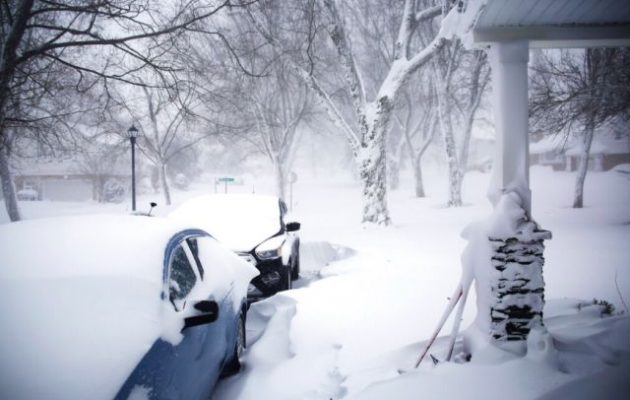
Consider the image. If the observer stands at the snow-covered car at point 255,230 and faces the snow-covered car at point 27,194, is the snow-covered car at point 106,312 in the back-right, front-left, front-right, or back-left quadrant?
back-left

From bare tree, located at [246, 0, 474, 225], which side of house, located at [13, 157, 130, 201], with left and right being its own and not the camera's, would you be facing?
front

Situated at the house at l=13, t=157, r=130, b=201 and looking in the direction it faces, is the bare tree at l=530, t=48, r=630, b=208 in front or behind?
in front

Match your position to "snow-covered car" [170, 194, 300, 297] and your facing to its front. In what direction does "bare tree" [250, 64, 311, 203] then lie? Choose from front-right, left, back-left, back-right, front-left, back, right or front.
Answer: back-right

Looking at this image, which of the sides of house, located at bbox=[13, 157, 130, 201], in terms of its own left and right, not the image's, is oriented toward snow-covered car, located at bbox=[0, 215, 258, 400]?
front

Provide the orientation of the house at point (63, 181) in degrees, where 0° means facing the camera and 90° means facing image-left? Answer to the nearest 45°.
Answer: approximately 0°

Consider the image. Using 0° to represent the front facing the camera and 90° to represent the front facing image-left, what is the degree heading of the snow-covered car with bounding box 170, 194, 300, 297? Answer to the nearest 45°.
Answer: approximately 45°

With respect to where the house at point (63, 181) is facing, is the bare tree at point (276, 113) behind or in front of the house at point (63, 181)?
in front
